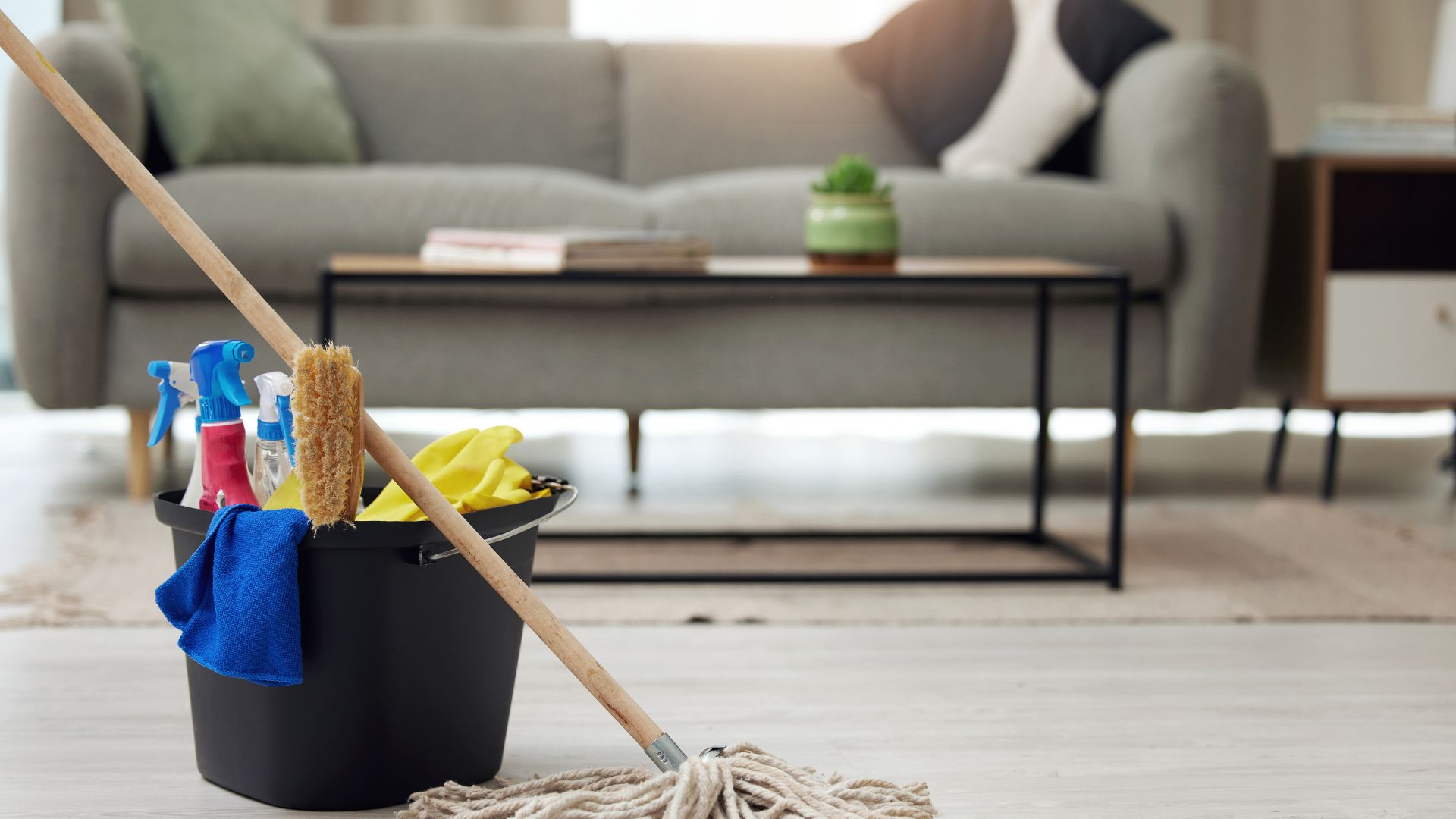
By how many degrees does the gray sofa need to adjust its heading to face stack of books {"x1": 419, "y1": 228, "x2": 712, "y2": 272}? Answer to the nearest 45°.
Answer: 0° — it already faces it

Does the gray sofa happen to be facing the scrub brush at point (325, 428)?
yes

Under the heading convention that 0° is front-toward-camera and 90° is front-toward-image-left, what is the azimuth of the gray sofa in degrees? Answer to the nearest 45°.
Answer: approximately 0°

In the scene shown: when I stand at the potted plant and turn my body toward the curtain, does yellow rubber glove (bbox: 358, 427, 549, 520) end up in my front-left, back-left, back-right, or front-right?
back-left

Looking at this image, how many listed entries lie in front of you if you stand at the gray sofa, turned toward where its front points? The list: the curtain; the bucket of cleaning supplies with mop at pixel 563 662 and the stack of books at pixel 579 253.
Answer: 2

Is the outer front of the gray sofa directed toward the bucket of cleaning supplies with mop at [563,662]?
yes

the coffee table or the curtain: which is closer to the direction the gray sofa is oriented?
the coffee table
